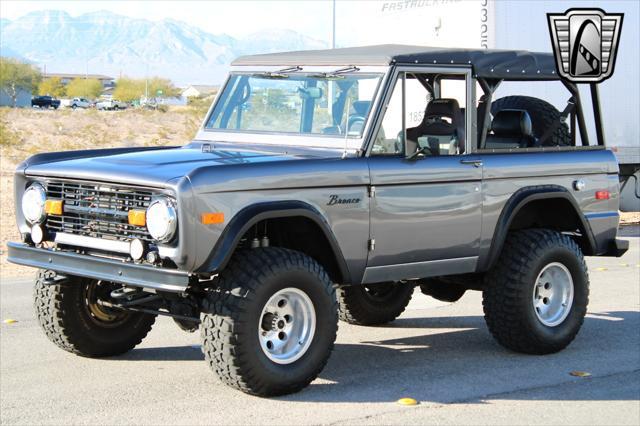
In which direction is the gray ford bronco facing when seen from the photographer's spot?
facing the viewer and to the left of the viewer
